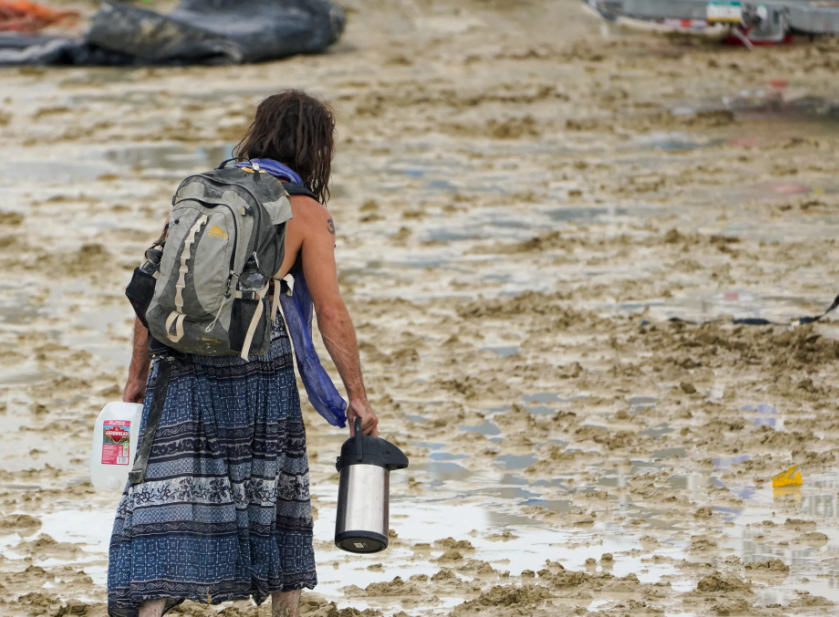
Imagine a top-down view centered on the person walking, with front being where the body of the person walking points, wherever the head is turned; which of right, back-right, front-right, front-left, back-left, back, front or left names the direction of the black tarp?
front-left

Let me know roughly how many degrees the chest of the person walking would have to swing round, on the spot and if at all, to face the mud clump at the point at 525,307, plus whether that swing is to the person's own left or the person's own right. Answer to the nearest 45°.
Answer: approximately 45° to the person's own left

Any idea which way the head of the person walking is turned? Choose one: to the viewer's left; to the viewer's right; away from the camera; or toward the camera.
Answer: away from the camera

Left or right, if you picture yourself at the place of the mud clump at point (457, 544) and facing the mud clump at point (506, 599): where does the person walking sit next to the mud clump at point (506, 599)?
right

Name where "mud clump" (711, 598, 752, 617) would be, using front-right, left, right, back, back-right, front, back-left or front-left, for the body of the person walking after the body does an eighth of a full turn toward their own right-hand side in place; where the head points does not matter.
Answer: front

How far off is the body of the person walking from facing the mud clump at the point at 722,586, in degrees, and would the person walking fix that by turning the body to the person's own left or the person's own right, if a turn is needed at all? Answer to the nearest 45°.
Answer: approximately 45° to the person's own right

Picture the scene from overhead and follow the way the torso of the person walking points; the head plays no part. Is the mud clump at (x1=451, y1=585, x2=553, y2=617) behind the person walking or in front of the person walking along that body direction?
in front

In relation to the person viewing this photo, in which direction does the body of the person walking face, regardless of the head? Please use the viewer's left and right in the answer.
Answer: facing away from the viewer and to the right of the viewer

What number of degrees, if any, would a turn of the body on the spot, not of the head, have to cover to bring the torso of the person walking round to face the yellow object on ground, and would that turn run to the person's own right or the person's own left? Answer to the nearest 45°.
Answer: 0° — they already face it

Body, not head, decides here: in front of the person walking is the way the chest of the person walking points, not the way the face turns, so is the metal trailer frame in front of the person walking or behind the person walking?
in front

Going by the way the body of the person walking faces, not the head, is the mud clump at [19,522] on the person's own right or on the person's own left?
on the person's own left

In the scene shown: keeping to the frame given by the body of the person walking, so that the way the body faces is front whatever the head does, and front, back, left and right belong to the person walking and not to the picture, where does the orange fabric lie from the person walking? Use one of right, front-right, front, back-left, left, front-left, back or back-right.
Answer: front-left
